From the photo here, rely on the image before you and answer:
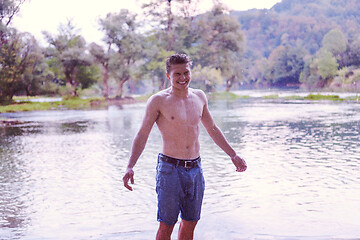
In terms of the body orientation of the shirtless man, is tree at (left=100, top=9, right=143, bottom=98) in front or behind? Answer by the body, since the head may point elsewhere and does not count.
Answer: behind

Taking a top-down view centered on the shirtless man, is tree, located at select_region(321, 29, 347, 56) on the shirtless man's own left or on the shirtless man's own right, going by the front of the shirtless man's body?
on the shirtless man's own left

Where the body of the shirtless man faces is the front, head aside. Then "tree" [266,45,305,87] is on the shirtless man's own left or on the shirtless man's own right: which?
on the shirtless man's own left

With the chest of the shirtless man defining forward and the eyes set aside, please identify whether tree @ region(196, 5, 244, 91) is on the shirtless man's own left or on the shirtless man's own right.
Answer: on the shirtless man's own left

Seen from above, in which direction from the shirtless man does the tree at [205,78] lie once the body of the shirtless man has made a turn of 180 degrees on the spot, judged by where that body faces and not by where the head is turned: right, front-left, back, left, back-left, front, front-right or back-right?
front-right

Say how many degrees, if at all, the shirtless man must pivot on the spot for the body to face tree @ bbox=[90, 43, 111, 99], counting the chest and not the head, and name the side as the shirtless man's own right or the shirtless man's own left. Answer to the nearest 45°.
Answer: approximately 135° to the shirtless man's own left

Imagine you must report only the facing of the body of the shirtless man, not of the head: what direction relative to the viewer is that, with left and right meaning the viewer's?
facing the viewer and to the right of the viewer

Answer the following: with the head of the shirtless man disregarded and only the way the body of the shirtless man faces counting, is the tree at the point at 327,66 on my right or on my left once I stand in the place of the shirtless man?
on my left
